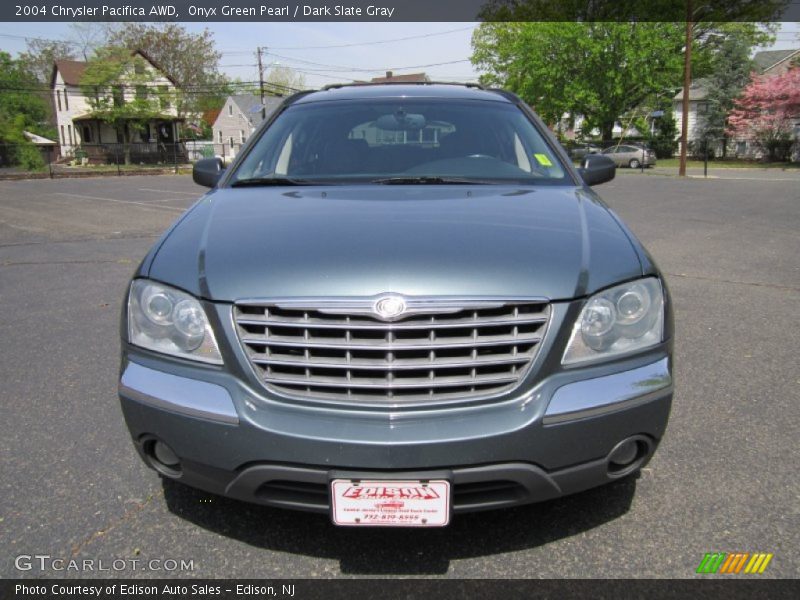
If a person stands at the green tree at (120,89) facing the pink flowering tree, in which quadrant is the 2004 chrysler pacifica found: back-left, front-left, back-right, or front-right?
front-right

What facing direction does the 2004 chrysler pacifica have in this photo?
toward the camera

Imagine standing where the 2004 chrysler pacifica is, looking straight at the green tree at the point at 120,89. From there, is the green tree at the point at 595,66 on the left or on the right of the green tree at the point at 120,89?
right

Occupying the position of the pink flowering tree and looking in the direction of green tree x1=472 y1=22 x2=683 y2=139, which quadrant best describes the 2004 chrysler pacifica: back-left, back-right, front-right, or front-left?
front-left

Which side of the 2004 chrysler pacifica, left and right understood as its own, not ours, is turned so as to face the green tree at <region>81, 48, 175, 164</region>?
back

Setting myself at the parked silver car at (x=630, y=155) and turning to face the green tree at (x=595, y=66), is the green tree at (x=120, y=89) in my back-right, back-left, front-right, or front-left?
front-left

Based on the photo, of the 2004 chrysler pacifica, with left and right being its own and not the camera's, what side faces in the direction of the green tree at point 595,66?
back

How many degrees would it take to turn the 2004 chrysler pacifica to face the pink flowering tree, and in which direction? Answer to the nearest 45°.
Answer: approximately 135° to its left

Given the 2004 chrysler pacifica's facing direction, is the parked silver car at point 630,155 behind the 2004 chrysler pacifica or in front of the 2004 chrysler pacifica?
behind

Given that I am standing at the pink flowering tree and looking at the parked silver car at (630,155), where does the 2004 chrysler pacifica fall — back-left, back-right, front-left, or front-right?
front-left

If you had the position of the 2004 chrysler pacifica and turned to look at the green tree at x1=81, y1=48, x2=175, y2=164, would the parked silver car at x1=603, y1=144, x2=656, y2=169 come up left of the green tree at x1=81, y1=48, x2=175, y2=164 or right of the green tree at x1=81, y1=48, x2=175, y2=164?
right
